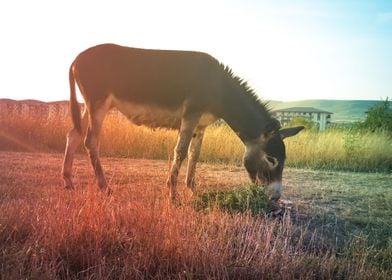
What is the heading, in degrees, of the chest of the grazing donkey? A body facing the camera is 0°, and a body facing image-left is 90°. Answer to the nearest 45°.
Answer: approximately 270°
